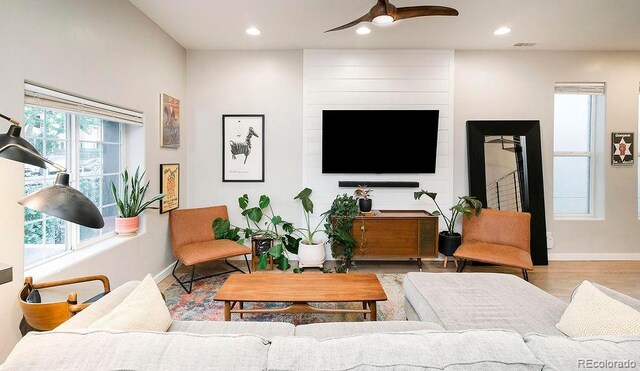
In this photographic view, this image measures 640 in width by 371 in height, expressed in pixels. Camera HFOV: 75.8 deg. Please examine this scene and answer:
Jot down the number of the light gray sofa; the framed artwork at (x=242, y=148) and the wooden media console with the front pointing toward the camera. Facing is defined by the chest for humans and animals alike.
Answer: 2

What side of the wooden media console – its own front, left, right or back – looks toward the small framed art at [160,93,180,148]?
right

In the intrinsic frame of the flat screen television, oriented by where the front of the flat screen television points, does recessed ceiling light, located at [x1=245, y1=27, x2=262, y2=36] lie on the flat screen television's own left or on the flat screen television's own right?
on the flat screen television's own right

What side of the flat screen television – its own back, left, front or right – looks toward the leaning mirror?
left

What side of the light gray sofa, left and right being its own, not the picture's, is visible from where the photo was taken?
back

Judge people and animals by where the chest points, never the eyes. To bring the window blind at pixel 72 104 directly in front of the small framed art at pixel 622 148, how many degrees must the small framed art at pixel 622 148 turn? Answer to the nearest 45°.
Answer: approximately 45° to its right
